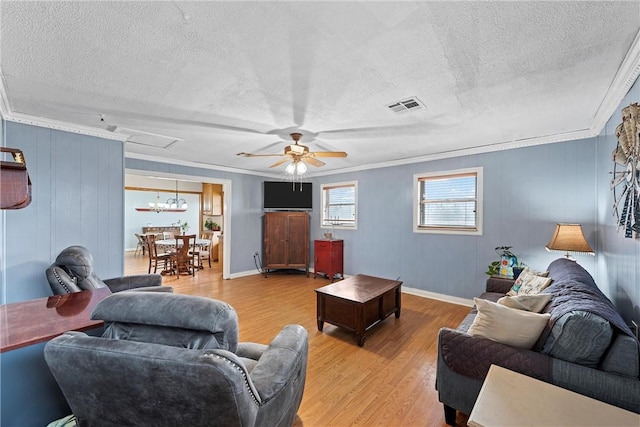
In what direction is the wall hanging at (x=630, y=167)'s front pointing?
to the viewer's left

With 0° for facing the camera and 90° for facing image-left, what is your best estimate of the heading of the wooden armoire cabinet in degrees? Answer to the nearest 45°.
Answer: approximately 0°

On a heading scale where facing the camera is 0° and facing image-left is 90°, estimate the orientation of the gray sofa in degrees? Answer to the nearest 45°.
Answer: approximately 90°

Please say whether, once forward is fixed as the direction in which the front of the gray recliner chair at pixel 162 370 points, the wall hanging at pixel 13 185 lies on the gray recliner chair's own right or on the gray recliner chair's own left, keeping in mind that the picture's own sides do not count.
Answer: on the gray recliner chair's own left

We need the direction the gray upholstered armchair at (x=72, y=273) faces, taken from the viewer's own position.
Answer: facing to the right of the viewer

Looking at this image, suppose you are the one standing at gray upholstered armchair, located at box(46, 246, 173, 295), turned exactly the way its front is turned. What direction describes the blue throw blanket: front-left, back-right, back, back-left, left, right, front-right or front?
front-right

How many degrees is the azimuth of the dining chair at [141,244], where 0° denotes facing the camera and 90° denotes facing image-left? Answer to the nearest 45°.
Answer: approximately 270°

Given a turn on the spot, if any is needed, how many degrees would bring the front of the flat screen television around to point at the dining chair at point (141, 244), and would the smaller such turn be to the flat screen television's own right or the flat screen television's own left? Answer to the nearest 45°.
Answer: approximately 135° to the flat screen television's own right

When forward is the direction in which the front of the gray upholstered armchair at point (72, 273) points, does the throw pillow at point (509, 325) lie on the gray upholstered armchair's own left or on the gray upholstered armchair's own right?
on the gray upholstered armchair's own right

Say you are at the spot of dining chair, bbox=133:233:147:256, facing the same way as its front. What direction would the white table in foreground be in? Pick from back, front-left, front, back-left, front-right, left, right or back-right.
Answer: right

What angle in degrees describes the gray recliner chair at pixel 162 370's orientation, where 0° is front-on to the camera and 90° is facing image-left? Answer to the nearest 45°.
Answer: approximately 225°
